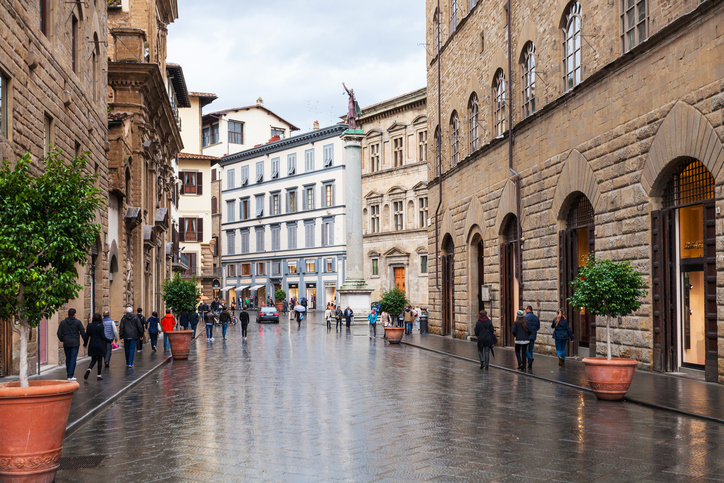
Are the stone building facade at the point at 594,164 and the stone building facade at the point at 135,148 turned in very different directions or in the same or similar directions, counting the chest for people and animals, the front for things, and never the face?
very different directions

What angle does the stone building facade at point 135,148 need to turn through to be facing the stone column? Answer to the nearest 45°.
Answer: approximately 45° to its left

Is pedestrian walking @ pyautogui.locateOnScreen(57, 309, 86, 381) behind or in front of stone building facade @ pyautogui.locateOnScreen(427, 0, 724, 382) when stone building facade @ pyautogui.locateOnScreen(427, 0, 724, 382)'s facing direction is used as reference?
in front

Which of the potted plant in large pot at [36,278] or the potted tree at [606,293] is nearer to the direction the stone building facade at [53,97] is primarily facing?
the potted tree

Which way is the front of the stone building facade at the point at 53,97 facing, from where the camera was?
facing to the right of the viewer

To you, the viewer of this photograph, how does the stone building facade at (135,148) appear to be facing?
facing to the right of the viewer

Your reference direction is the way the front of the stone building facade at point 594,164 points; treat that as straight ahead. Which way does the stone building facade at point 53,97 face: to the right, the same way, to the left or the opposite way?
the opposite way

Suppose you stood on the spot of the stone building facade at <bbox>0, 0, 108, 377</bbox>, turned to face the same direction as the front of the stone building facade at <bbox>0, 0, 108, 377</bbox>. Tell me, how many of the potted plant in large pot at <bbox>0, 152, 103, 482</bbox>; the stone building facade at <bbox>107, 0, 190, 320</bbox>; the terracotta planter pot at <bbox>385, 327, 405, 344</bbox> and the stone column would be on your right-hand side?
1

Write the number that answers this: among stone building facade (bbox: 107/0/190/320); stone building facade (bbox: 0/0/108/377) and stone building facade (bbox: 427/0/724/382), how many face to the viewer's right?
2

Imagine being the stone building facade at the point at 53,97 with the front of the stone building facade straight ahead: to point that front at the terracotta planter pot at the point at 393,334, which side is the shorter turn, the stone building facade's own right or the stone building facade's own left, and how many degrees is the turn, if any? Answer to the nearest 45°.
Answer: approximately 45° to the stone building facade's own left

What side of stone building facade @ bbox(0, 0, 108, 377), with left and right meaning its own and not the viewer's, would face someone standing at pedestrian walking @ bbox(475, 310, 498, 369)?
front

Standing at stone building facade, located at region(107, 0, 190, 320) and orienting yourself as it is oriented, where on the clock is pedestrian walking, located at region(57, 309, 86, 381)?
The pedestrian walking is roughly at 3 o'clock from the stone building facade.

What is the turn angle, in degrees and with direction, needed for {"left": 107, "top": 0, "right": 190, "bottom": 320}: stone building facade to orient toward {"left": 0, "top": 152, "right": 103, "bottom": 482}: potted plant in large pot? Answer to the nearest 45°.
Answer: approximately 90° to its right
